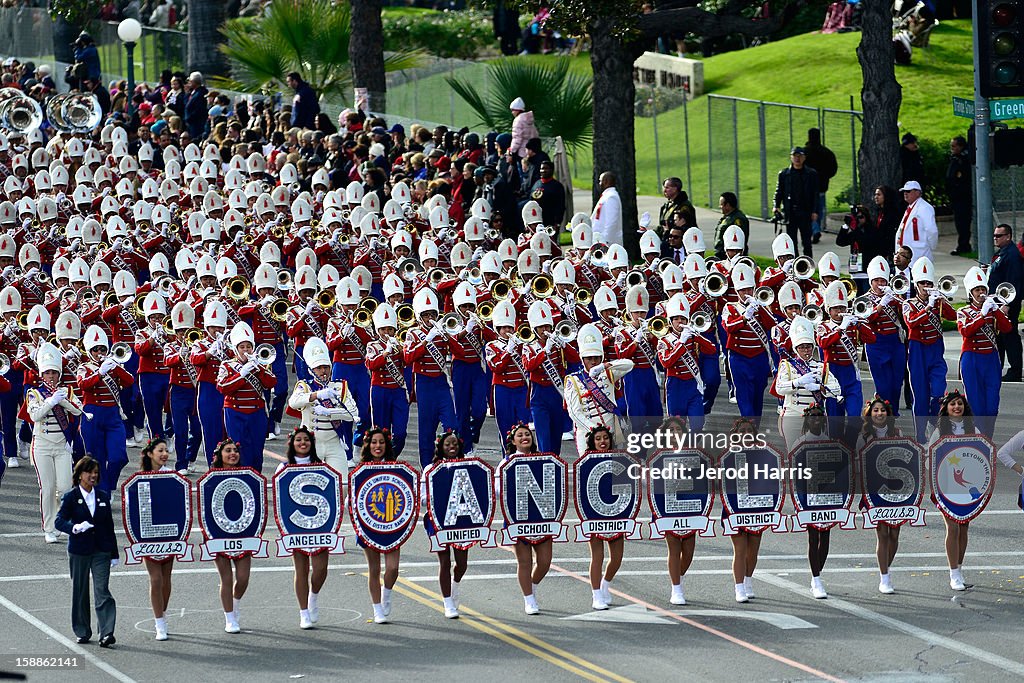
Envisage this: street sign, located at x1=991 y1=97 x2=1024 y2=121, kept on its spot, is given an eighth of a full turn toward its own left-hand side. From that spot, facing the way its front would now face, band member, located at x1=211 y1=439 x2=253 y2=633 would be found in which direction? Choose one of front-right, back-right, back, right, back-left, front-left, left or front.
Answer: right

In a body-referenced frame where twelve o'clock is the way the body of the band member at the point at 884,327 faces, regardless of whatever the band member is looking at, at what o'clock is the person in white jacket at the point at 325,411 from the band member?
The person in white jacket is roughly at 3 o'clock from the band member.

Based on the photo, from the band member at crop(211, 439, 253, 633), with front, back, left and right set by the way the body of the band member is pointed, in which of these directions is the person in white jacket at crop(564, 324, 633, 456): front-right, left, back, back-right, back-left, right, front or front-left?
back-left

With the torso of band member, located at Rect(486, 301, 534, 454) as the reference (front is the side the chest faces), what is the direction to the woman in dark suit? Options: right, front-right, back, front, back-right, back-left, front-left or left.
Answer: right

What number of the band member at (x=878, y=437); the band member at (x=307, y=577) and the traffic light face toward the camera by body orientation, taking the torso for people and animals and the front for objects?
3

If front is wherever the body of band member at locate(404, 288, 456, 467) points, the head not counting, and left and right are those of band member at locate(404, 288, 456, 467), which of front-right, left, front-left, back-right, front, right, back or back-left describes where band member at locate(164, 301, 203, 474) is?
back-right

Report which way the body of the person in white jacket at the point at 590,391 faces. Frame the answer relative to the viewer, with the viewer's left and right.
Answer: facing the viewer

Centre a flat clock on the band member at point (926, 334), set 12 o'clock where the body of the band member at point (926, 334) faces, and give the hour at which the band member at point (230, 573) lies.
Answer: the band member at point (230, 573) is roughly at 3 o'clock from the band member at point (926, 334).

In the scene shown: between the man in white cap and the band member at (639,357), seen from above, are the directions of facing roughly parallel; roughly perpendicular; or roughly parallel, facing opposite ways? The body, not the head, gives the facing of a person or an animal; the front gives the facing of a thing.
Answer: roughly perpendicular

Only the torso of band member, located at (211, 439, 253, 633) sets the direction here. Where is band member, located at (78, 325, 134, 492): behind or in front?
behind

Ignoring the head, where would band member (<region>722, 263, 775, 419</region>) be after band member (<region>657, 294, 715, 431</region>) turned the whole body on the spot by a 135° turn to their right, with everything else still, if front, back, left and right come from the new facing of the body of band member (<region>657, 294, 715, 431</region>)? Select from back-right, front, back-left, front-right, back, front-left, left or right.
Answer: back-right

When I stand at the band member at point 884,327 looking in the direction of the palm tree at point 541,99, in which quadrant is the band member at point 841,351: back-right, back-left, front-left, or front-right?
back-left

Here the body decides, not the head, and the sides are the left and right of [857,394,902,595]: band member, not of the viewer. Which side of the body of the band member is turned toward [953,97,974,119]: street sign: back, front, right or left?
back

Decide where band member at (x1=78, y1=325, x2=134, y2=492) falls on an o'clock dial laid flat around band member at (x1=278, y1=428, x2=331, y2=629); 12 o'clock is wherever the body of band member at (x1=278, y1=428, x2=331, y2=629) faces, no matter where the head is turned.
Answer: band member at (x1=78, y1=325, x2=134, y2=492) is roughly at 5 o'clock from band member at (x1=278, y1=428, x2=331, y2=629).

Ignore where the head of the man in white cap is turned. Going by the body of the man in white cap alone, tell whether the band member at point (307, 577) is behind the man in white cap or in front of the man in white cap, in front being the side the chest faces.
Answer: in front
